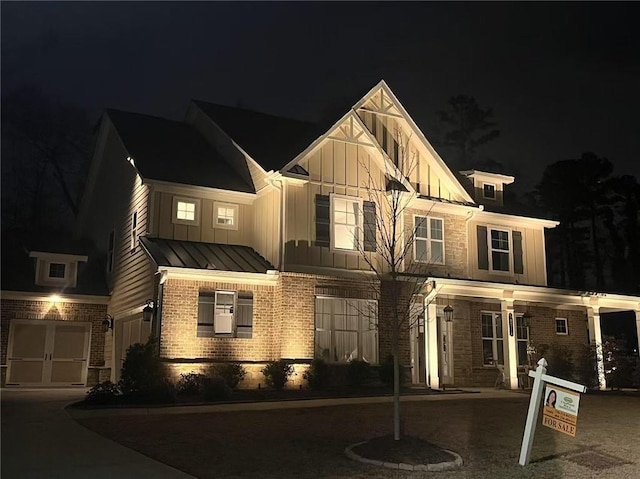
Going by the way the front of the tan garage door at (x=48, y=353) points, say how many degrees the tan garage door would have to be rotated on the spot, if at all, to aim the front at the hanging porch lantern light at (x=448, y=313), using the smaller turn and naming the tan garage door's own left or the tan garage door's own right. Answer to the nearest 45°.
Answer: approximately 45° to the tan garage door's own left

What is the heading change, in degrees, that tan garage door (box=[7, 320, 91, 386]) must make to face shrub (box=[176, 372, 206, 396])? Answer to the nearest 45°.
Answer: approximately 45° to its left

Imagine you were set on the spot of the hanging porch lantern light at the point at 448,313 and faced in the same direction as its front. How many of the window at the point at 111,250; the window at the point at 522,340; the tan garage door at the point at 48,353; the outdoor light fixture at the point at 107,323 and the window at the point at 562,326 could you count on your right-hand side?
3

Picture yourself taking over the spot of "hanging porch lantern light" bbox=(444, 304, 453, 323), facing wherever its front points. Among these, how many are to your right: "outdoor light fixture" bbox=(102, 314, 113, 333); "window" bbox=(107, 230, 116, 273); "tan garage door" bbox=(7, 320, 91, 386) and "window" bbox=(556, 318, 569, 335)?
3

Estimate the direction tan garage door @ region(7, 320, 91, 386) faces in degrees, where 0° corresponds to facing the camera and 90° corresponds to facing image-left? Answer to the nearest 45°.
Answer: approximately 0°
